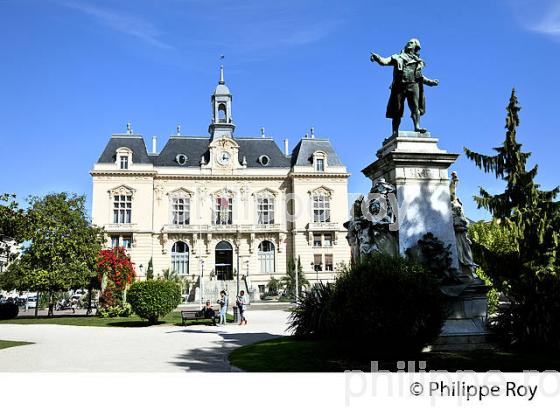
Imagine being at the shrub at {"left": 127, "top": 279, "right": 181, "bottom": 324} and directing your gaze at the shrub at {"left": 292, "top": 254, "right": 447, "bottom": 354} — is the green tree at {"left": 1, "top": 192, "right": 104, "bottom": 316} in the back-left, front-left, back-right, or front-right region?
back-right

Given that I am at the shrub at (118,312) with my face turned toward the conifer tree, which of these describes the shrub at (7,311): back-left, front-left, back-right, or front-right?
back-right

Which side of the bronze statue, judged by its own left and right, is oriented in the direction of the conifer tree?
left
